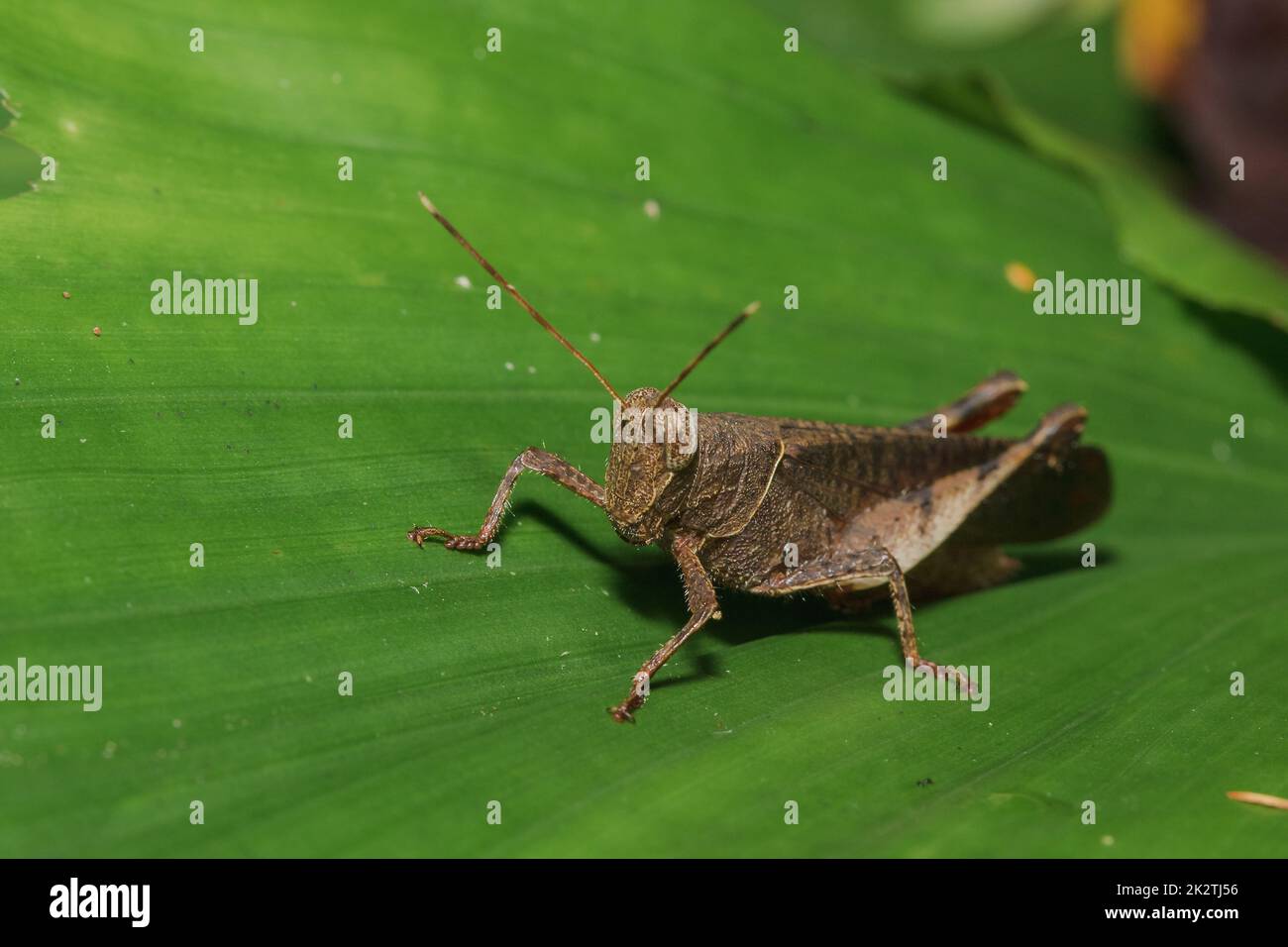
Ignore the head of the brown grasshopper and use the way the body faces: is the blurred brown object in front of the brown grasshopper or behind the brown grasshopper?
behind

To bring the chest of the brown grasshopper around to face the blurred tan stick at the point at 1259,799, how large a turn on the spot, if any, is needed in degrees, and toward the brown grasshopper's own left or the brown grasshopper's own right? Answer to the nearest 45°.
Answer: approximately 90° to the brown grasshopper's own left

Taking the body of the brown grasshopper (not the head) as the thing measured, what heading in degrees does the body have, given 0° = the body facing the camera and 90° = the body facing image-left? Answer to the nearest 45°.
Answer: approximately 45°

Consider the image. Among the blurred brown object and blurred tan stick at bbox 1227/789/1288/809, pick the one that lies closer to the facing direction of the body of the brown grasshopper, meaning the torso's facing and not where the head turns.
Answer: the blurred tan stick
